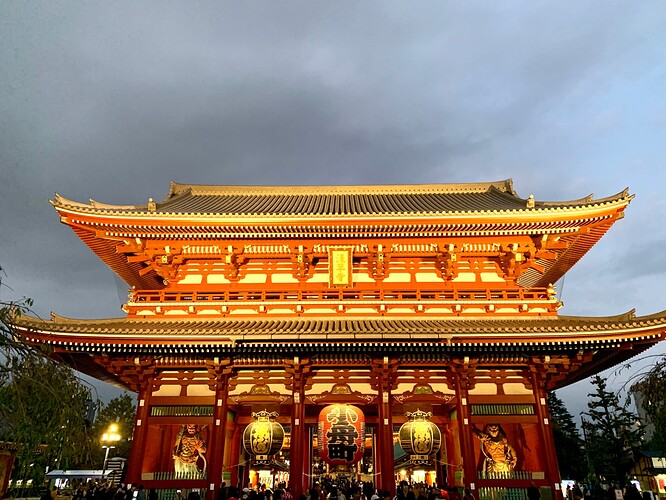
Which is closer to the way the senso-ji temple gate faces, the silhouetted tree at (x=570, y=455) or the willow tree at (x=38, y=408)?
the willow tree

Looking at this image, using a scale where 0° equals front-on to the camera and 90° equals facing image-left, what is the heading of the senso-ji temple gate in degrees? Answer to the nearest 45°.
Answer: approximately 0°

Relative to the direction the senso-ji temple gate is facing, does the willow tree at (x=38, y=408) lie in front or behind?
in front
